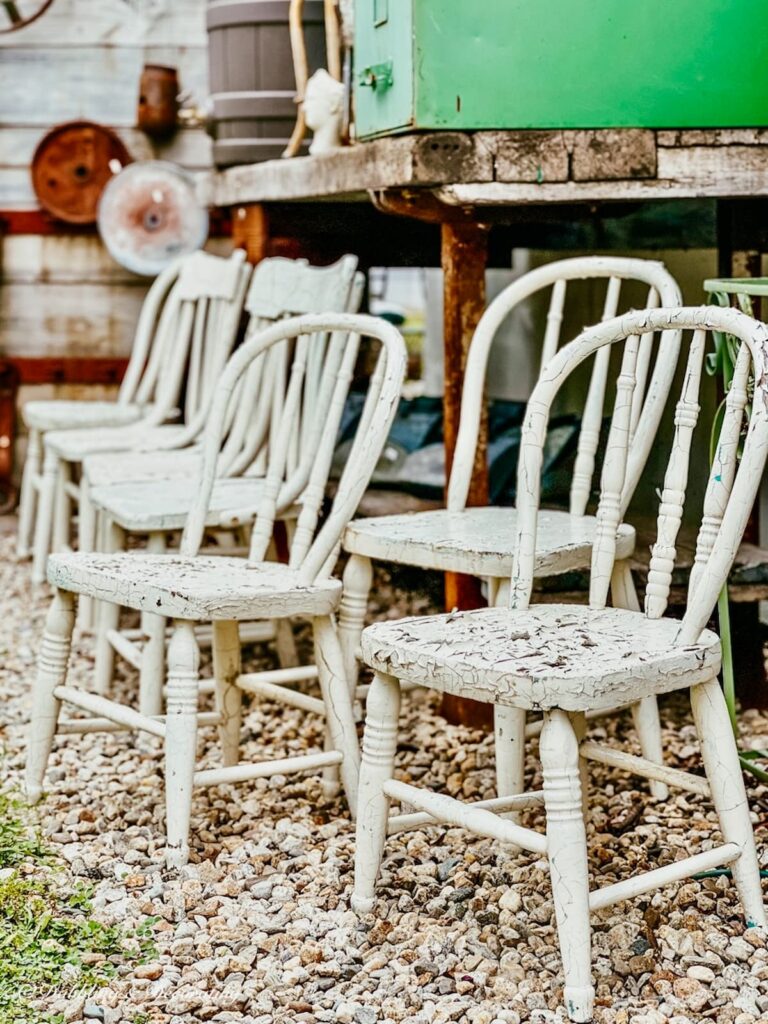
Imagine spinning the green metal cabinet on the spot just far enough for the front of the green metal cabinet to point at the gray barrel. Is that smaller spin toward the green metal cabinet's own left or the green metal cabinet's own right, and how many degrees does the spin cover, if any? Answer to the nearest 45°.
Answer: approximately 45° to the green metal cabinet's own right

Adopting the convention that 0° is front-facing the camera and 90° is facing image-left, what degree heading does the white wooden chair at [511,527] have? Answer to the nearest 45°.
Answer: approximately 45°

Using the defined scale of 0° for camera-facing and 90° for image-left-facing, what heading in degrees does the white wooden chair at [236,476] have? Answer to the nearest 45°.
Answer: approximately 45°

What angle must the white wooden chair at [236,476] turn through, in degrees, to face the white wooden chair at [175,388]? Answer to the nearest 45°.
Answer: approximately 135° to its right

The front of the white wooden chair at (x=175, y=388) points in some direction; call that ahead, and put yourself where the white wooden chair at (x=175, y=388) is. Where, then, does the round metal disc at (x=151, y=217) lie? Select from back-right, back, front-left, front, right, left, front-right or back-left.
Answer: back-right

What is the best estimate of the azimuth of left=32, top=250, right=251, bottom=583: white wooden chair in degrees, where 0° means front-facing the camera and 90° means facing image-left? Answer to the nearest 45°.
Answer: approximately 45°

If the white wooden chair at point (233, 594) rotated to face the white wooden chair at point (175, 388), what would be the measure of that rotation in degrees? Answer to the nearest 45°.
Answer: approximately 135° to its right
